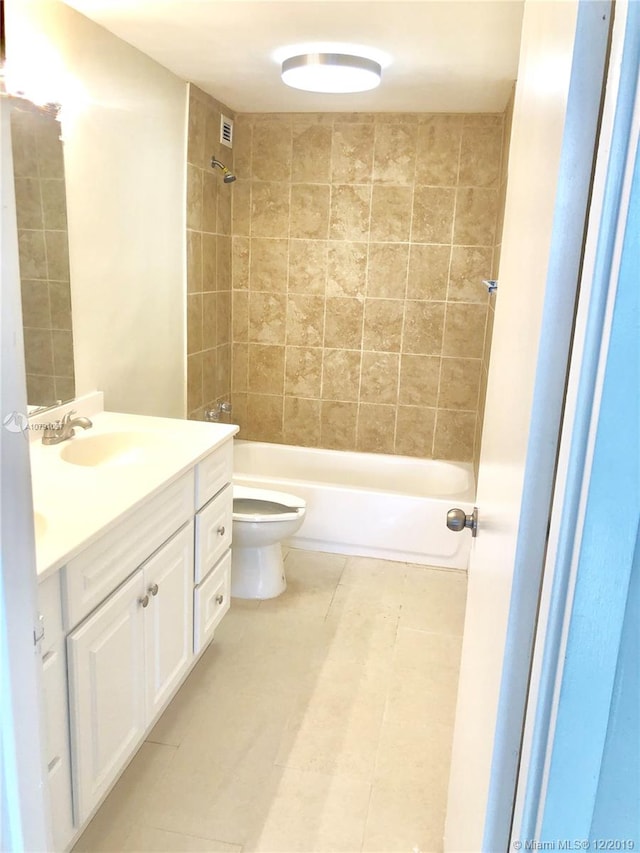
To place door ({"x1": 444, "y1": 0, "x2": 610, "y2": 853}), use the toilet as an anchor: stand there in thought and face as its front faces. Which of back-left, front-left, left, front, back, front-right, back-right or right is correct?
right

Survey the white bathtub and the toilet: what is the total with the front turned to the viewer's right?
1

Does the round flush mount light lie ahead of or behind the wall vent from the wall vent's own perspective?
ahead

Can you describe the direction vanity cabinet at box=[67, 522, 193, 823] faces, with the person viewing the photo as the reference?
facing the viewer and to the right of the viewer

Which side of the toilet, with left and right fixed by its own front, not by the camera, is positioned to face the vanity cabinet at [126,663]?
right

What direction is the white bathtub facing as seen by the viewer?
toward the camera

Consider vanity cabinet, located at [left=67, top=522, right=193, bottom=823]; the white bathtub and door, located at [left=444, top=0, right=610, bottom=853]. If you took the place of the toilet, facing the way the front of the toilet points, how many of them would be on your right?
2

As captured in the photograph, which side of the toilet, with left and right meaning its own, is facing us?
right

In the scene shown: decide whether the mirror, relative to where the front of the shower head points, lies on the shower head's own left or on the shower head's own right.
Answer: on the shower head's own right
